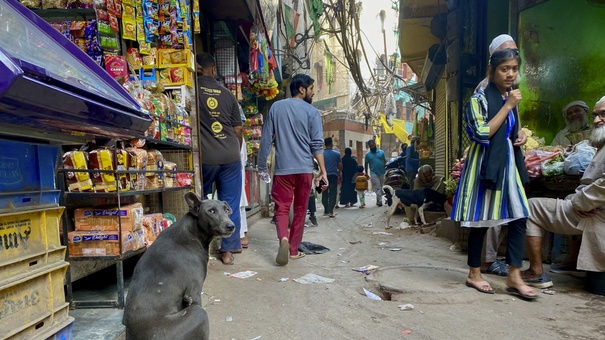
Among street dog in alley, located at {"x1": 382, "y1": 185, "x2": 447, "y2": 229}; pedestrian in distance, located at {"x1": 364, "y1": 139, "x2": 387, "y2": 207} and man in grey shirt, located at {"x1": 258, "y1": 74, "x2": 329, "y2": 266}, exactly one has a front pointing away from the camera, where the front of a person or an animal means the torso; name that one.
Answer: the man in grey shirt

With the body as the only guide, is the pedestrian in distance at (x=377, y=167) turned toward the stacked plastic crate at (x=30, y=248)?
yes

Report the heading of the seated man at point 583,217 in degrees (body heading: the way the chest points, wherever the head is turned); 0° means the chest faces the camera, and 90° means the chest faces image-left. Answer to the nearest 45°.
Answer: approximately 90°

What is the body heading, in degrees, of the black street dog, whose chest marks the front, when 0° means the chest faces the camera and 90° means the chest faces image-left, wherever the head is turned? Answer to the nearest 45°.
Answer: approximately 225°

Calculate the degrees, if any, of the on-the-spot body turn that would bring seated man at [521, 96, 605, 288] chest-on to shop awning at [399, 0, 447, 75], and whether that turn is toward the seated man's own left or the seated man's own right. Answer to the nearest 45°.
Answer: approximately 45° to the seated man's own right

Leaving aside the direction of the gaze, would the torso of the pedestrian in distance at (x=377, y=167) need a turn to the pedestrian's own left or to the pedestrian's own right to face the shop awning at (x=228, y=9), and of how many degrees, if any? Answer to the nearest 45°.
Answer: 0° — they already face it

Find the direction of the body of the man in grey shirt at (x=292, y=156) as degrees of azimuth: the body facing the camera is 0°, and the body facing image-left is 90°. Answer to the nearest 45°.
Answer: approximately 180°

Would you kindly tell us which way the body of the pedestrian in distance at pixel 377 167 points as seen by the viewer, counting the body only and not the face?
toward the camera

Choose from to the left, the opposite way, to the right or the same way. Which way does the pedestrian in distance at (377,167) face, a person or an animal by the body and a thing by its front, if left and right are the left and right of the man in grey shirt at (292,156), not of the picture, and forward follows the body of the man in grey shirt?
the opposite way

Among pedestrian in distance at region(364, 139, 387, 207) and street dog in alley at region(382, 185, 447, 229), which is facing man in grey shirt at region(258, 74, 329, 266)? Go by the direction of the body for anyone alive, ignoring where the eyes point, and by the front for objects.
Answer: the pedestrian in distance

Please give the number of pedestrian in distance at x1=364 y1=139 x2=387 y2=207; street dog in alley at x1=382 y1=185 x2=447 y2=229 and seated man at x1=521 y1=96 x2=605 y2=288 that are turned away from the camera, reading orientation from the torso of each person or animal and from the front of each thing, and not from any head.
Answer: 0

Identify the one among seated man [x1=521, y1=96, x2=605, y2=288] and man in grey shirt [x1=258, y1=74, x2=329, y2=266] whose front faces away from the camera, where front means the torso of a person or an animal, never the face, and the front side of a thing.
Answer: the man in grey shirt
